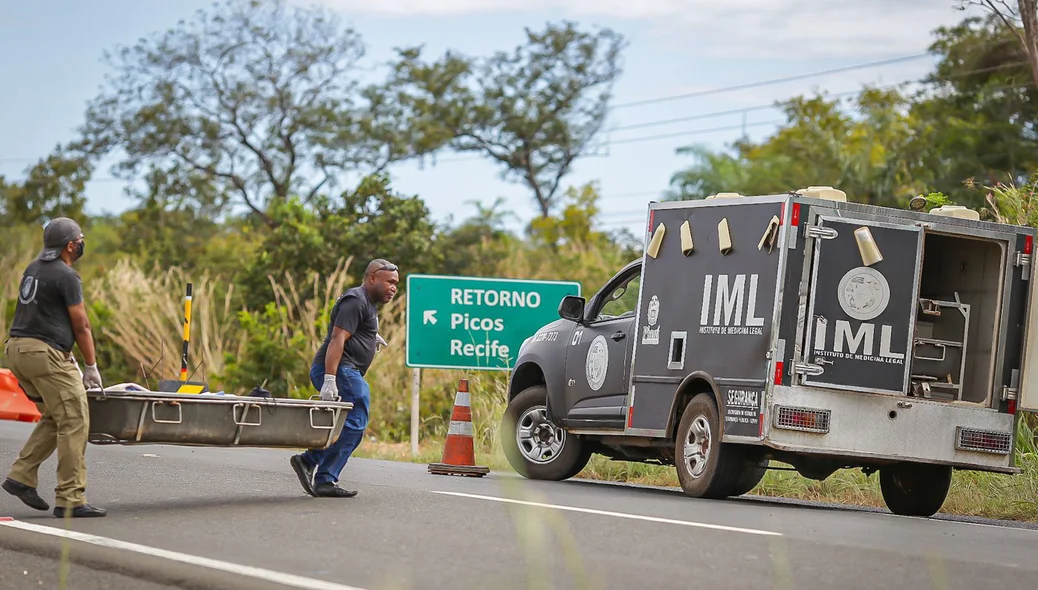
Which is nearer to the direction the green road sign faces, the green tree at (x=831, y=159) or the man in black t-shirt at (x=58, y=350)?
the man in black t-shirt

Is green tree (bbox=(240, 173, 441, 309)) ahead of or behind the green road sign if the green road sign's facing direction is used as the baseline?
behind

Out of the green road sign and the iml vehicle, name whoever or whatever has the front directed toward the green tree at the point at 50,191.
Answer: the iml vehicle

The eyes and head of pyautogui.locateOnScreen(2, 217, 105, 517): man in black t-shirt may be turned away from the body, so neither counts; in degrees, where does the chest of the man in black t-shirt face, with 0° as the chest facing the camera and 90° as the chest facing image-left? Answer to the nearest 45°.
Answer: approximately 225°

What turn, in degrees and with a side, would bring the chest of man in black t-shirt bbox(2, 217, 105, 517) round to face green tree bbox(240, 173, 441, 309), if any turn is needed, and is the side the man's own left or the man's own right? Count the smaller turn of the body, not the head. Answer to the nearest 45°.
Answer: approximately 45° to the man's own left

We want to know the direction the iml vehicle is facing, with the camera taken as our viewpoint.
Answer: facing away from the viewer and to the left of the viewer

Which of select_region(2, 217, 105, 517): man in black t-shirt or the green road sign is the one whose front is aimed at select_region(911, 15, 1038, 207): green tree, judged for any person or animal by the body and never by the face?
the man in black t-shirt

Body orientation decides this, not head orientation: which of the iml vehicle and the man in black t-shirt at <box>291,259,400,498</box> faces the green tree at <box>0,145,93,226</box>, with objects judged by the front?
the iml vehicle

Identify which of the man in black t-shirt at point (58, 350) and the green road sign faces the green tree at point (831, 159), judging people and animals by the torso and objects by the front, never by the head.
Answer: the man in black t-shirt
